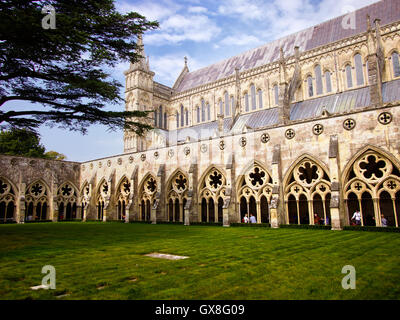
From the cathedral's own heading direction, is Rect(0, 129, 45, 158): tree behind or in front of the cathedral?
in front
